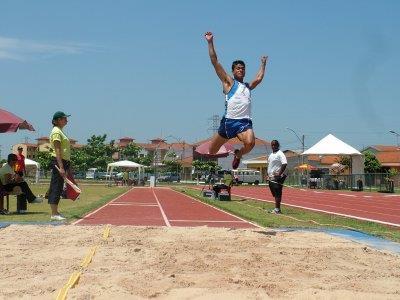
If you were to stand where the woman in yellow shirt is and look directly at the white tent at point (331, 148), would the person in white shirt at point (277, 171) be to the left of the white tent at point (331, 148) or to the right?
right

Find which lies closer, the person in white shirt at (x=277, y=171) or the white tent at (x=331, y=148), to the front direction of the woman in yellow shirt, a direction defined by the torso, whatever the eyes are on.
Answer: the person in white shirt

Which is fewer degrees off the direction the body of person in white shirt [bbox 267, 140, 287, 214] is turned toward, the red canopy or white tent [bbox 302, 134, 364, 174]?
the red canopy

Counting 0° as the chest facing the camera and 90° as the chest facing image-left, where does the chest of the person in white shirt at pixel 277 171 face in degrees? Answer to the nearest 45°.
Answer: approximately 45°

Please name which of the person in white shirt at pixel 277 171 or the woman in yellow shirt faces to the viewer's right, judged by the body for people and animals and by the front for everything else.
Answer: the woman in yellow shirt

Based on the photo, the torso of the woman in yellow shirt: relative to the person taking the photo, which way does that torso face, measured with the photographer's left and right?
facing to the right of the viewer

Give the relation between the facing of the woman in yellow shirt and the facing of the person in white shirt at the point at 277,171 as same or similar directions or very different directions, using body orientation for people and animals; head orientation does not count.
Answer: very different directions

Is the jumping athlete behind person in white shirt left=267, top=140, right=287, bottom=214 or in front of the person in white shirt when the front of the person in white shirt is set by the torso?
in front

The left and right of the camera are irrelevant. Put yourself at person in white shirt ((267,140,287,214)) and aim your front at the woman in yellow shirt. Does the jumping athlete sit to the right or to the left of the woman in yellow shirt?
left

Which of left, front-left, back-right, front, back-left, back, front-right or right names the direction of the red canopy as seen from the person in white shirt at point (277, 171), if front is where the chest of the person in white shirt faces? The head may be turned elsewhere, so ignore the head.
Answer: front-right

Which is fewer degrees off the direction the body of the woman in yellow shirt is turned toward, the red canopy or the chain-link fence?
the chain-link fence

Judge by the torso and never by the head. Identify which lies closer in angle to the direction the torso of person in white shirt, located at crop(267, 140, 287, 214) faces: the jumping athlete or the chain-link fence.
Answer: the jumping athlete

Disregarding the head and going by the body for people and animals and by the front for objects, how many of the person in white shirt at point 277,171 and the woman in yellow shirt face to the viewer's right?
1

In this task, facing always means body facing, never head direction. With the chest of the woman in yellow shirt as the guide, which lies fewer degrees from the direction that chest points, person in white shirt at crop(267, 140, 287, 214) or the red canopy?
the person in white shirt

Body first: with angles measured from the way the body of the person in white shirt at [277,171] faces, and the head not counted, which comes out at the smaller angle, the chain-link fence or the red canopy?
the red canopy
